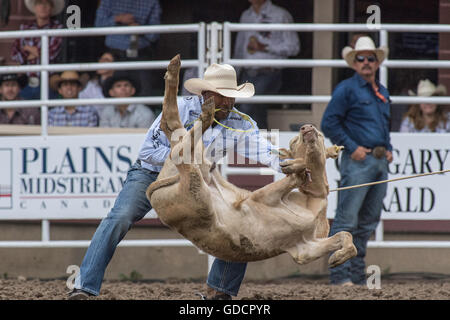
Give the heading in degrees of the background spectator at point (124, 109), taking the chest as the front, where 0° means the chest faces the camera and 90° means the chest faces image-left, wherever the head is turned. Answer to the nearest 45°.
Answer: approximately 0°

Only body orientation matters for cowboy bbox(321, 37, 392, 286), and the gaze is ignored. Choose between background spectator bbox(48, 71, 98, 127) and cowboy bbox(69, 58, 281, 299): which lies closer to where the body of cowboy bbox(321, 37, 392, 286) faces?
the cowboy

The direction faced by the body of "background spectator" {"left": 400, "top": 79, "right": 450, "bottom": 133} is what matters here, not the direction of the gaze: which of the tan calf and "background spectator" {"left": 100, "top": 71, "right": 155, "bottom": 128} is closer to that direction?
the tan calf

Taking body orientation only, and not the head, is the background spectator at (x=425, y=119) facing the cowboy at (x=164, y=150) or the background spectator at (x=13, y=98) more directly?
the cowboy
